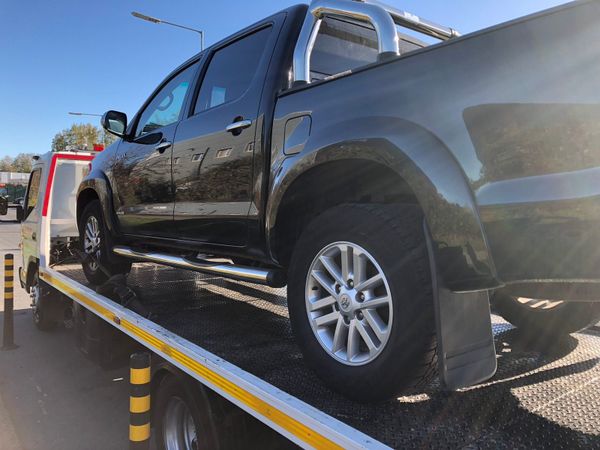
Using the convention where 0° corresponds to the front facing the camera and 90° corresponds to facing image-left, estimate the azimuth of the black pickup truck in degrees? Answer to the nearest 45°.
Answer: approximately 135°

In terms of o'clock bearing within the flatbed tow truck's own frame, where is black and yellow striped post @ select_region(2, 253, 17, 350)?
The black and yellow striped post is roughly at 12 o'clock from the flatbed tow truck.

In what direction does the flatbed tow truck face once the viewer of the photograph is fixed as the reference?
facing away from the viewer and to the left of the viewer

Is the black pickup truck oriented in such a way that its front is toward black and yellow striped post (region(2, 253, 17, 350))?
yes
